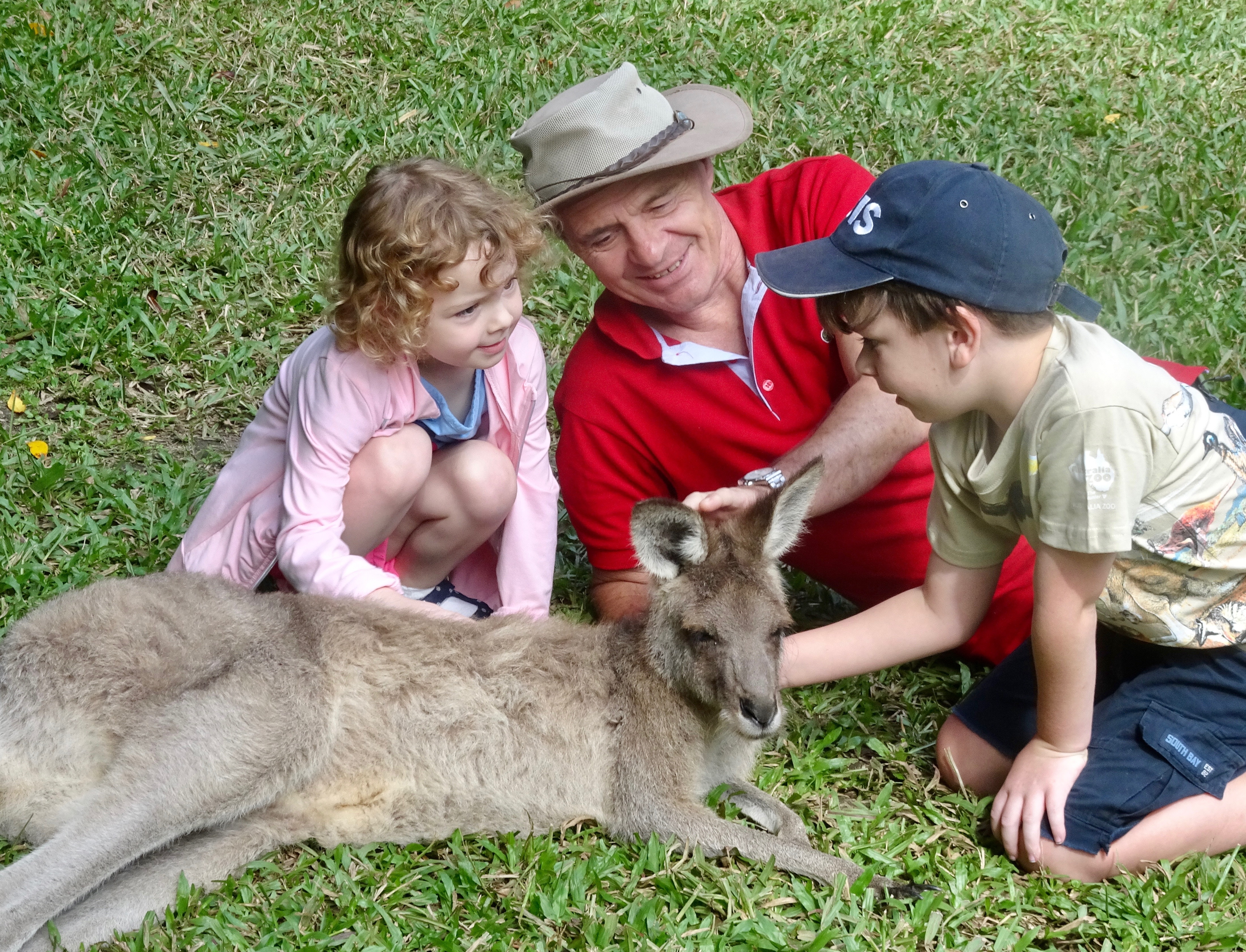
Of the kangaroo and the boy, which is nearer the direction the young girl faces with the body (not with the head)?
the boy

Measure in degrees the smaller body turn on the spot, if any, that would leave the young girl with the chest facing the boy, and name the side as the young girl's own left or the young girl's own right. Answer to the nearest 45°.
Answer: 0° — they already face them

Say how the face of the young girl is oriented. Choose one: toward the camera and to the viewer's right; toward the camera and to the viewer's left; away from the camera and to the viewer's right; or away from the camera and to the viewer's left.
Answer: toward the camera and to the viewer's right

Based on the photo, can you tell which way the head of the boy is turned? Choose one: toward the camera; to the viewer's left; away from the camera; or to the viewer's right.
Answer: to the viewer's left

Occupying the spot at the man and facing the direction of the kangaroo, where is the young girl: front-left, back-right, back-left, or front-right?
front-right

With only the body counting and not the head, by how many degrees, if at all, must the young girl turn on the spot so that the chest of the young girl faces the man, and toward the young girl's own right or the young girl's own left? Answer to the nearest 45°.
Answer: approximately 45° to the young girl's own left

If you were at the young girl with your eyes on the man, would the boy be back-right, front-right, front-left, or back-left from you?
front-right

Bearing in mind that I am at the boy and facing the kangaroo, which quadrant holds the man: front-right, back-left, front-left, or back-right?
front-right

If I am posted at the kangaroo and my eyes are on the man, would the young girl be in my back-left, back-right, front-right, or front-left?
front-left

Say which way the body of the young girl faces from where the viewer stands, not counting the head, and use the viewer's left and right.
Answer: facing the viewer and to the right of the viewer
